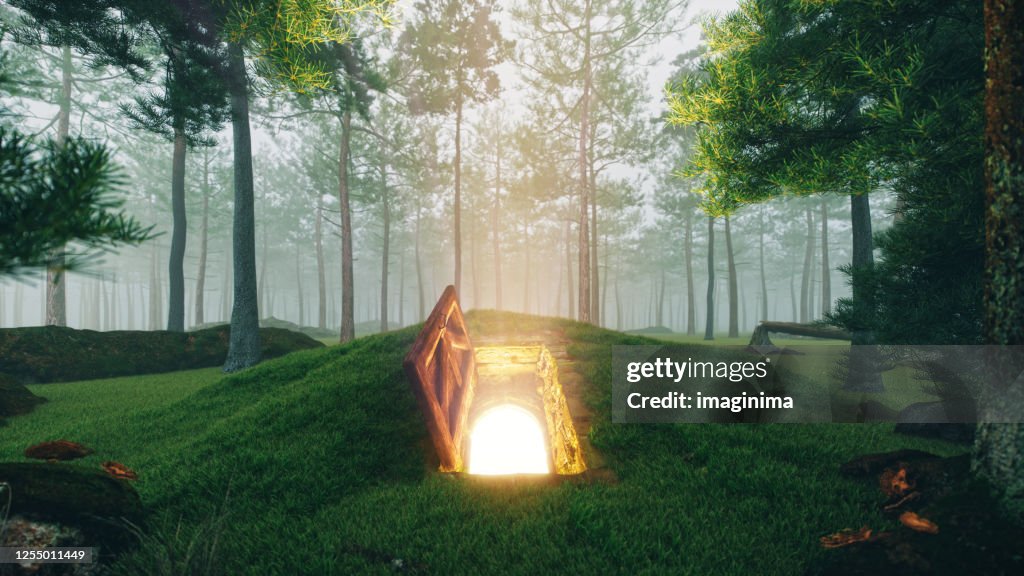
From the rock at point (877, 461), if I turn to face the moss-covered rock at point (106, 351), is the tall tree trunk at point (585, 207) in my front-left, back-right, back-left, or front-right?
front-right

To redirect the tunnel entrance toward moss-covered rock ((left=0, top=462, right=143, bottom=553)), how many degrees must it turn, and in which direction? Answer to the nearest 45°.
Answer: approximately 45° to its right

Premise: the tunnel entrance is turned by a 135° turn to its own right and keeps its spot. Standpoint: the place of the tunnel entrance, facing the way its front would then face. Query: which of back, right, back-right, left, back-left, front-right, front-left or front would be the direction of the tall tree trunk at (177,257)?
front

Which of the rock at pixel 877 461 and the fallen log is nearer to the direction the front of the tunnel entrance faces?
the rock

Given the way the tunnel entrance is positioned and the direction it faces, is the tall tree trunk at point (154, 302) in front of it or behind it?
behind

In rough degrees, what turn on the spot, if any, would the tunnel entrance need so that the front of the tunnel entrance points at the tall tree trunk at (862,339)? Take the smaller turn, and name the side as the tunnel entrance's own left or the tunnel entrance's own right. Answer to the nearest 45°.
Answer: approximately 90° to the tunnel entrance's own left

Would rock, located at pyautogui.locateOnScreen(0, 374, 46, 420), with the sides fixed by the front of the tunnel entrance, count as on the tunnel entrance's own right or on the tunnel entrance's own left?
on the tunnel entrance's own right

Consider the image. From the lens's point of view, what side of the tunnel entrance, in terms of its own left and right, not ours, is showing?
front

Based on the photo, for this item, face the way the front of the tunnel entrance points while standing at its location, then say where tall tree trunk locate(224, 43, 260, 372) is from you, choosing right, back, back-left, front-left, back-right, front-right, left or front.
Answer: back-right

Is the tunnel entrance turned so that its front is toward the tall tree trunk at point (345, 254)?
no

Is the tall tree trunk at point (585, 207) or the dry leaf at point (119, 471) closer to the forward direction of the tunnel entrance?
the dry leaf

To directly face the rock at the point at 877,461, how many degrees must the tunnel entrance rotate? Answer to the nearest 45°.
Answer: approximately 45° to its left

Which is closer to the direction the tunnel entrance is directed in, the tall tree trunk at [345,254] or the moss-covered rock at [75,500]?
the moss-covered rock

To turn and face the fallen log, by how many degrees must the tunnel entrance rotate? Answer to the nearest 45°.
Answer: approximately 135° to its left
